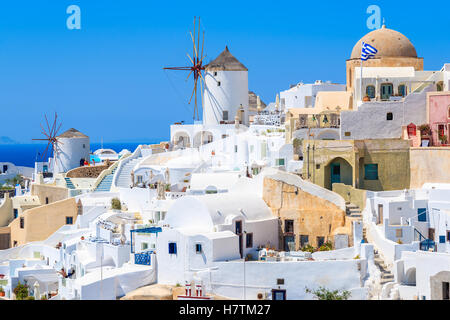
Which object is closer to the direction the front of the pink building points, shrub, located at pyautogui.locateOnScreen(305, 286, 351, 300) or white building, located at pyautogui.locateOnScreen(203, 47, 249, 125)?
the shrub

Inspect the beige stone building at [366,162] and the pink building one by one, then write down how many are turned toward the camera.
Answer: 2

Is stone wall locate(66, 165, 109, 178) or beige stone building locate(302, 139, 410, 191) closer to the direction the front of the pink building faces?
the beige stone building

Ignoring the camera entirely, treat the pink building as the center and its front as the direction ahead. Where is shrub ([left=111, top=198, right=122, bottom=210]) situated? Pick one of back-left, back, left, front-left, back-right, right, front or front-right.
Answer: right

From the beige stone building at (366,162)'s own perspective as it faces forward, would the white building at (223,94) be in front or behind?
behind

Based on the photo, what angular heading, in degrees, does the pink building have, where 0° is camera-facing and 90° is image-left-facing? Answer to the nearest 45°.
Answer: approximately 0°

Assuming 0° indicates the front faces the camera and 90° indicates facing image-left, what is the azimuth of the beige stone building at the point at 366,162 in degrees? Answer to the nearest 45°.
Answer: approximately 0°
